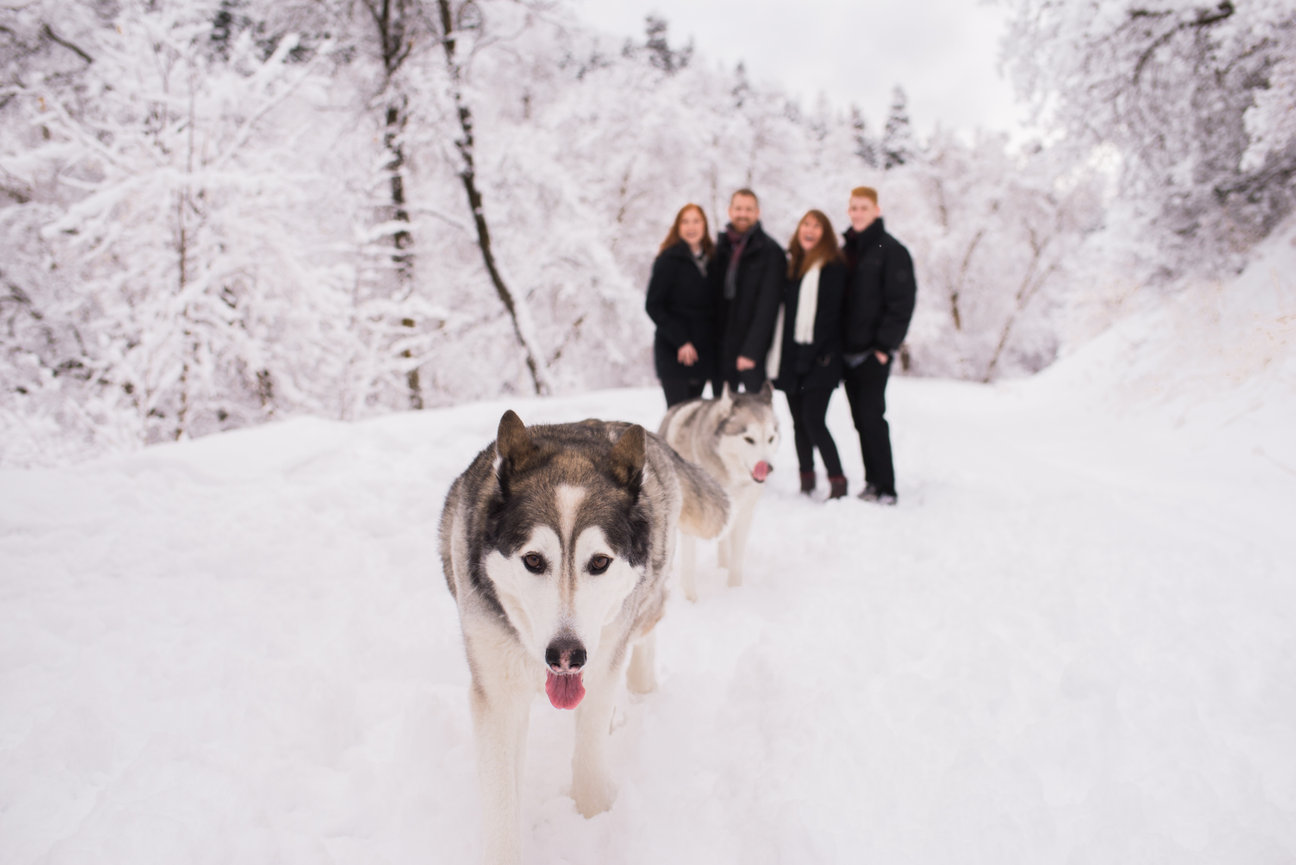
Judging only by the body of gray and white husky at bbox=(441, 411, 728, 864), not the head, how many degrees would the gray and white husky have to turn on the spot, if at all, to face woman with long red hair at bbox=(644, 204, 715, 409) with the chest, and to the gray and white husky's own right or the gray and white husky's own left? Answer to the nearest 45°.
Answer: approximately 180°

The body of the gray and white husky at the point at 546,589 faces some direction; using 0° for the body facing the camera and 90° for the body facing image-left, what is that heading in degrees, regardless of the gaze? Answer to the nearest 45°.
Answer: approximately 0°

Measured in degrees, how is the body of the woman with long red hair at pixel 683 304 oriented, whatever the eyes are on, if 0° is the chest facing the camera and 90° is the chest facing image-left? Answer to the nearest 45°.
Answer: approximately 315°

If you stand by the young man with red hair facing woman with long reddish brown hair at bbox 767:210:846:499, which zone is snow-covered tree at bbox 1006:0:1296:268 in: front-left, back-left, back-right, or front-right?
back-right

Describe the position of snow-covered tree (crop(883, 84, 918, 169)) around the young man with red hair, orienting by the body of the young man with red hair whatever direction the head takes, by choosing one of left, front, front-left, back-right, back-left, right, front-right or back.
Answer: back-right

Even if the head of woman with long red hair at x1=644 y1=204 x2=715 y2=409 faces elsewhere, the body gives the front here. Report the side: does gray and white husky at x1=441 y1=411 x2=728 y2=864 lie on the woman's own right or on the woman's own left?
on the woman's own right

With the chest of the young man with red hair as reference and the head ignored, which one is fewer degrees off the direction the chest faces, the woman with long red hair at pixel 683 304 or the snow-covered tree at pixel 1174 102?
the woman with long red hair

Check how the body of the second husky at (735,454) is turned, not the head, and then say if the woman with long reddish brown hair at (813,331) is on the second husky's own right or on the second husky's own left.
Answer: on the second husky's own left
